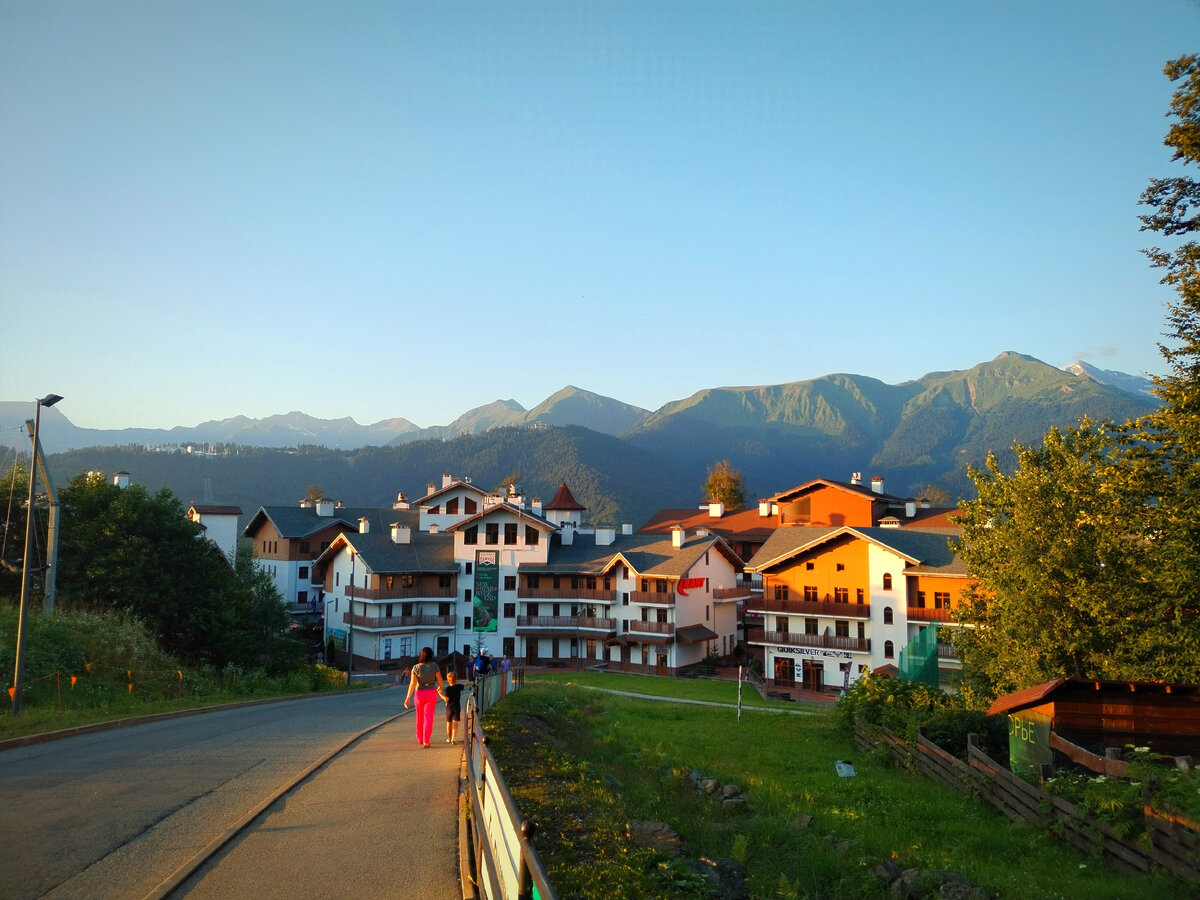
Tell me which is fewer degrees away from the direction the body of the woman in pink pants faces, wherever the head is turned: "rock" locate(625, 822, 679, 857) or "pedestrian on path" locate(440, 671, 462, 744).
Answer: the pedestrian on path

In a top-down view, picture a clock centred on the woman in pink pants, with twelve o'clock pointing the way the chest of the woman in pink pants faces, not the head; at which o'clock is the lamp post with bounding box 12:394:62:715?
The lamp post is roughly at 10 o'clock from the woman in pink pants.

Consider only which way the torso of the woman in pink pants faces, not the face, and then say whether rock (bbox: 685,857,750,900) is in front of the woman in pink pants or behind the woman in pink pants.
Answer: behind

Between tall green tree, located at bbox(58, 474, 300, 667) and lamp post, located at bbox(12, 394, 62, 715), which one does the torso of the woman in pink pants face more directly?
the tall green tree

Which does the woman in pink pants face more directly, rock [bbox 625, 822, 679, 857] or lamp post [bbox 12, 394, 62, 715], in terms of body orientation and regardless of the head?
the lamp post

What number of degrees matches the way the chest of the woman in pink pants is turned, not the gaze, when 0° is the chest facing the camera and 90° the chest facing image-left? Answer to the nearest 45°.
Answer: approximately 180°

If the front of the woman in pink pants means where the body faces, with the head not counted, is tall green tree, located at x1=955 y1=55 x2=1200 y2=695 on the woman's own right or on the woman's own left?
on the woman's own right
